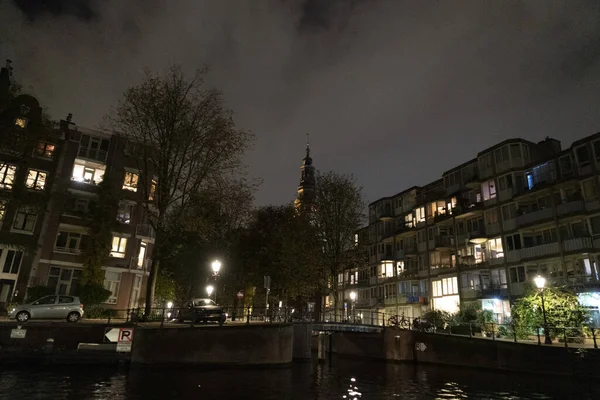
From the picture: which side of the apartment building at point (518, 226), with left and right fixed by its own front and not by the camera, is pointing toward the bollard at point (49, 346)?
front

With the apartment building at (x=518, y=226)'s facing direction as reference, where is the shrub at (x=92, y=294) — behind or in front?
in front

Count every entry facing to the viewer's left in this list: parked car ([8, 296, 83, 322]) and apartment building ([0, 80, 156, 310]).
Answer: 1

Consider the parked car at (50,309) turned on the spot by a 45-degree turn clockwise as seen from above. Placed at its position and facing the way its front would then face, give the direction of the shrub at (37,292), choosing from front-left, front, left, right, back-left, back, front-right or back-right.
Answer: front-right

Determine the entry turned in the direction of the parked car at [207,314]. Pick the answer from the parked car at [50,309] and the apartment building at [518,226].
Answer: the apartment building

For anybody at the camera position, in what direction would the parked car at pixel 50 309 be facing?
facing to the left of the viewer

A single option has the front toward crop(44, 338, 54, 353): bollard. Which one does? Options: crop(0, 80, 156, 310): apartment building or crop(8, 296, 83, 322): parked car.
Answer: the apartment building

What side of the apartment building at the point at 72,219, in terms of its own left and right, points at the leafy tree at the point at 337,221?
left

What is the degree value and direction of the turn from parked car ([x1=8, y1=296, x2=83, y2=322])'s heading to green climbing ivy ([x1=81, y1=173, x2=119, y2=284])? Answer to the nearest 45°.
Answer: approximately 90° to its right

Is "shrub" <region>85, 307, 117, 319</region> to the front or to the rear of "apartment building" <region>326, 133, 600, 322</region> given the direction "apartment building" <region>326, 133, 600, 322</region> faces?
to the front
